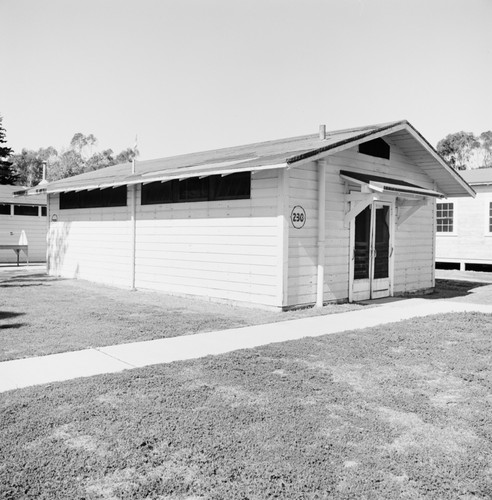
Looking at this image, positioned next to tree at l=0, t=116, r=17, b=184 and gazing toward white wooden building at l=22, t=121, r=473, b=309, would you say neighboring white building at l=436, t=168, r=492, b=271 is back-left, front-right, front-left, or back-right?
front-left

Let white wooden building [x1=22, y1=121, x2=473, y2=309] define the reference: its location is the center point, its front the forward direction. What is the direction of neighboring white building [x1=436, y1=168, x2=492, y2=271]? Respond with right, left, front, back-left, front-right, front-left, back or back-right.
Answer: left

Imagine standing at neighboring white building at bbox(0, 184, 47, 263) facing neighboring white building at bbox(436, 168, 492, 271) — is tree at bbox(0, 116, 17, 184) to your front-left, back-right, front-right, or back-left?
back-left

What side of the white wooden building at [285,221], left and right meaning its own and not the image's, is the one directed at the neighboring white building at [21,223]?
back

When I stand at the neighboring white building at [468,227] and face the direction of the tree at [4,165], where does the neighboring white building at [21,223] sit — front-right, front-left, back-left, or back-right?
front-left

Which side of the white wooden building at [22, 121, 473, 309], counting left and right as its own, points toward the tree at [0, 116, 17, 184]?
back
